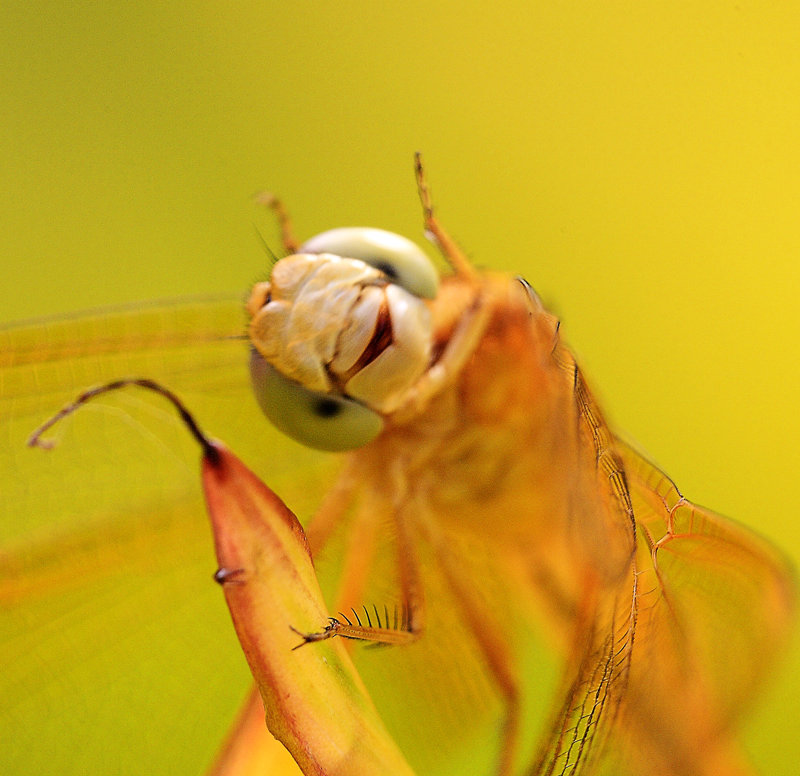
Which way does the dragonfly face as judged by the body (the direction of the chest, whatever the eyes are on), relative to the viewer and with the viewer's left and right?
facing the viewer and to the left of the viewer
